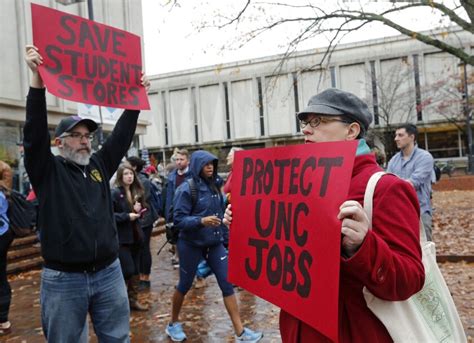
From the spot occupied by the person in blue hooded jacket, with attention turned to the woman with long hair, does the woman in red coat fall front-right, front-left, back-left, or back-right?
back-left

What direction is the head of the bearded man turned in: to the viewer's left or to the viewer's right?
to the viewer's right

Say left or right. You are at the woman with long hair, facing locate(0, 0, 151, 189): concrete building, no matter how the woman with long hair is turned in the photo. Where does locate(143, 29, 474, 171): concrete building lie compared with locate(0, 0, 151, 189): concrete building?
right

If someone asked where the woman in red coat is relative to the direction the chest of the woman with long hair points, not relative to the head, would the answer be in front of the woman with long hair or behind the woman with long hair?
in front

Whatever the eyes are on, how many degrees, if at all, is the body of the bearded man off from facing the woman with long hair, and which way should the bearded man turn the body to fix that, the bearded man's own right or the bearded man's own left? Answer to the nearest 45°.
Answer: approximately 135° to the bearded man's own left

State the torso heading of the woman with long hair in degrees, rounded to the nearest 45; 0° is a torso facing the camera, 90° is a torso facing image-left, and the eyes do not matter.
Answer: approximately 315°

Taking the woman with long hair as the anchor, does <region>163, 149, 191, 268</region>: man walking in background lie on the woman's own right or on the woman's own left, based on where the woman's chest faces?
on the woman's own left

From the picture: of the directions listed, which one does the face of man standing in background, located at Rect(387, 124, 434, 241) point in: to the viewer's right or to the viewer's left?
to the viewer's left

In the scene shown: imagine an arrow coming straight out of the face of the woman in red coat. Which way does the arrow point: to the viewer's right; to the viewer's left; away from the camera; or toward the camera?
to the viewer's left

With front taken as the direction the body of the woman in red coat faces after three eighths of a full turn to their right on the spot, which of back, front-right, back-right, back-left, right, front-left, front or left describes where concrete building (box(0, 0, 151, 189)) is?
front-left

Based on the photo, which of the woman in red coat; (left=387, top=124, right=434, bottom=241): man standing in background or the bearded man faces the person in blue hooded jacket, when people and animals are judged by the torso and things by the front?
the man standing in background

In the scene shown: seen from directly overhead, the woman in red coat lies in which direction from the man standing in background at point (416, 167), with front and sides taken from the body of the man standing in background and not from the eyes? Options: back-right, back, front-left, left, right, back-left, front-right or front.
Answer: front-left

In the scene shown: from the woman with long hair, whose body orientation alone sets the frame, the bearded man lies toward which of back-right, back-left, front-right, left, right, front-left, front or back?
front-right
